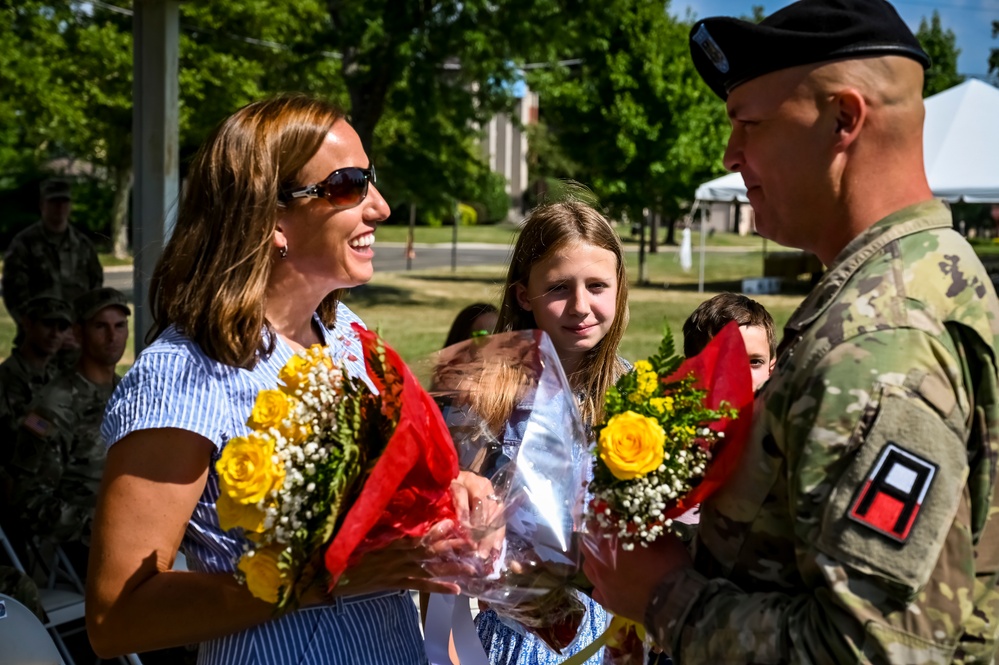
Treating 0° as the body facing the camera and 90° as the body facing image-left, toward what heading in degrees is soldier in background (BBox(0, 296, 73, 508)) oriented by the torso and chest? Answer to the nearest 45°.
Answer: approximately 315°

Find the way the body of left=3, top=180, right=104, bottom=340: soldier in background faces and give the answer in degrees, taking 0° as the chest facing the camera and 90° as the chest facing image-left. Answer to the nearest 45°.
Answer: approximately 0°

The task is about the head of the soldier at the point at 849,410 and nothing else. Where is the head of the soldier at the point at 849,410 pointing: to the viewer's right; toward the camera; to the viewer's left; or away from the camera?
to the viewer's left

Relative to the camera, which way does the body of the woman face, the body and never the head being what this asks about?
to the viewer's right

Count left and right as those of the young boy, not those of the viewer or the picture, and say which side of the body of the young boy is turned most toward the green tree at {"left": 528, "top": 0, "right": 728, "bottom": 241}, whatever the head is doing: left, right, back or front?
back

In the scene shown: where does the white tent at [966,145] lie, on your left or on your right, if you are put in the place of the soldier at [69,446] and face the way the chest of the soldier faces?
on your left

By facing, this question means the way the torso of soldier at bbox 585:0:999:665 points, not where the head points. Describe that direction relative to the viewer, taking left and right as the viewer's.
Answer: facing to the left of the viewer

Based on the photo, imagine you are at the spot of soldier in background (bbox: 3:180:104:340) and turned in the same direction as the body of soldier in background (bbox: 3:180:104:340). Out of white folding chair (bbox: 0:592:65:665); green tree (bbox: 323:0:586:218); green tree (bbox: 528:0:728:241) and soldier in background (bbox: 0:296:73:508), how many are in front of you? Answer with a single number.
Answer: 2
